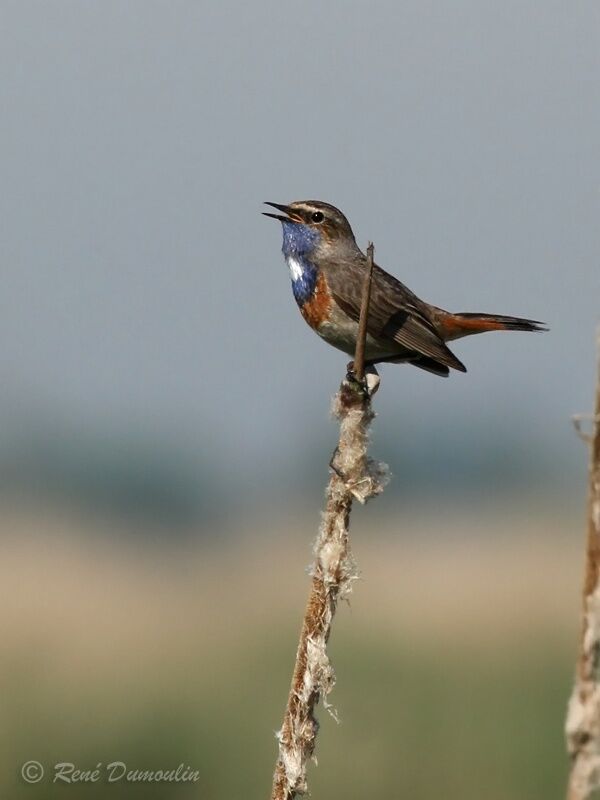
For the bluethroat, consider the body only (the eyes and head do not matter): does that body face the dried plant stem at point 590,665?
no

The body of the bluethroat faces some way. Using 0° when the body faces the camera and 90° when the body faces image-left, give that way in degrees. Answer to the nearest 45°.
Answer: approximately 90°
